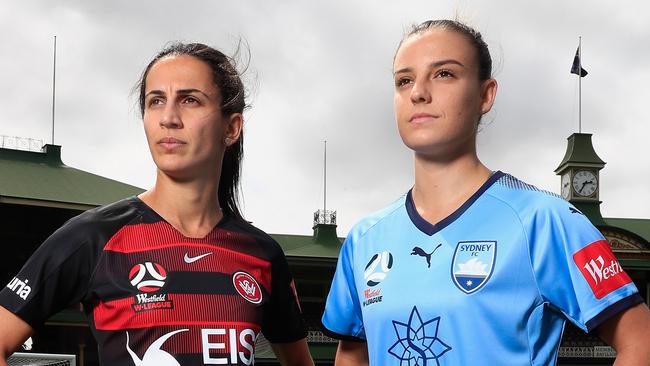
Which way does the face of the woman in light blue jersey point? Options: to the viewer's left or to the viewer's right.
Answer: to the viewer's left

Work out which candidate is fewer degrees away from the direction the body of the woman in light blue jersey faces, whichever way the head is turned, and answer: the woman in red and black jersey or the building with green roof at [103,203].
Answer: the woman in red and black jersey

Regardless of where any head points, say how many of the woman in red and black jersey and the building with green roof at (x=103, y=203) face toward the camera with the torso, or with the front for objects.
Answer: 2

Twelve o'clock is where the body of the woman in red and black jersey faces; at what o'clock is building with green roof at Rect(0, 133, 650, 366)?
The building with green roof is roughly at 6 o'clock from the woman in red and black jersey.

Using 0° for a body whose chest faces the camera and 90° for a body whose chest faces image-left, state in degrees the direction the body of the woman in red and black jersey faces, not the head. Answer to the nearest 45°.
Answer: approximately 0°

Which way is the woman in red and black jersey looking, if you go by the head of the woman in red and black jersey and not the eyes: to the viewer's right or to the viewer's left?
to the viewer's left

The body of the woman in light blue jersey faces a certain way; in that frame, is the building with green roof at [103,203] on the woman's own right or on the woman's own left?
on the woman's own right

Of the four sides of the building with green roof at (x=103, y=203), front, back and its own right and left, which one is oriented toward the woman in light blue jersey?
front

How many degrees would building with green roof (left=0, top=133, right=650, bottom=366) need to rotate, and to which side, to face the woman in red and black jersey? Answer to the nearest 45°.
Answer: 0° — it already faces them

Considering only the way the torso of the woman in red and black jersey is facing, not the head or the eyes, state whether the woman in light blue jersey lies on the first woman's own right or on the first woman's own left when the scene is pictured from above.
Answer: on the first woman's own left

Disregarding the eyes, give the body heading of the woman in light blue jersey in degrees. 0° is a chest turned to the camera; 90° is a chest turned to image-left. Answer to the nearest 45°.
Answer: approximately 45°
